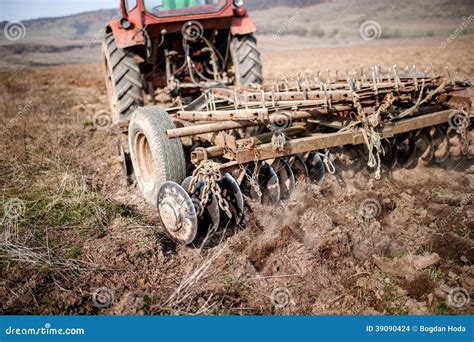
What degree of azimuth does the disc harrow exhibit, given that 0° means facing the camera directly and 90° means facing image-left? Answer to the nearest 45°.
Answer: approximately 135°

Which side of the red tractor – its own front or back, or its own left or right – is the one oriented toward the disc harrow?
back

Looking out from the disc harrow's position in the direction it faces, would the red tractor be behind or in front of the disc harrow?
in front

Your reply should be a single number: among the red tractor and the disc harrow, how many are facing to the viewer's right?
0

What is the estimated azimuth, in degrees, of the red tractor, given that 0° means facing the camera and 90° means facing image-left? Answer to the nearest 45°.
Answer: approximately 180°
